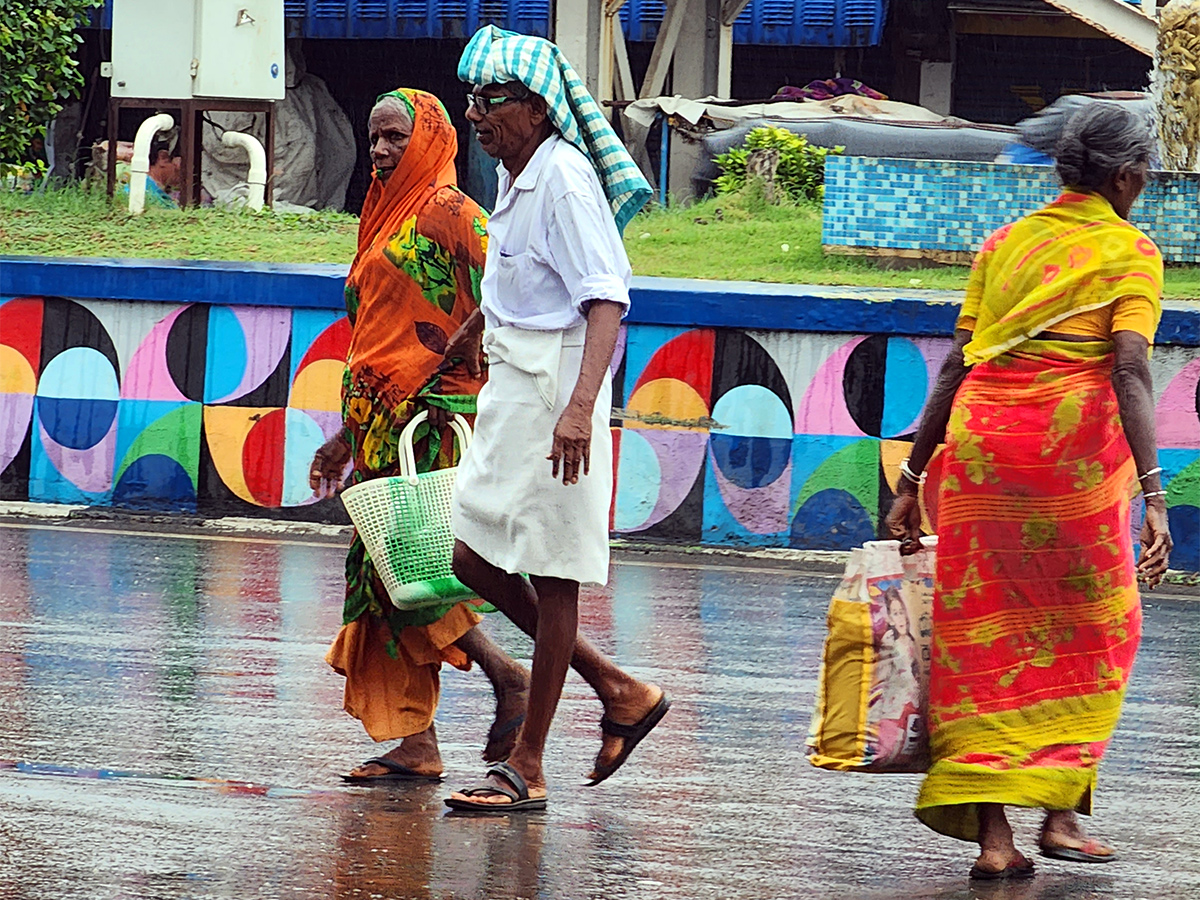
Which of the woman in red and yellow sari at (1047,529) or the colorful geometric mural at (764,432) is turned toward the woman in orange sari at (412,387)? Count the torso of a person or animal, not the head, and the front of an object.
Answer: the colorful geometric mural

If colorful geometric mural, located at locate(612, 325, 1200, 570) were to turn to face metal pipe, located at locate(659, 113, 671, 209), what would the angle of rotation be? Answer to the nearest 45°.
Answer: approximately 180°

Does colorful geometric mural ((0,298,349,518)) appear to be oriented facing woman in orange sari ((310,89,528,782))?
yes

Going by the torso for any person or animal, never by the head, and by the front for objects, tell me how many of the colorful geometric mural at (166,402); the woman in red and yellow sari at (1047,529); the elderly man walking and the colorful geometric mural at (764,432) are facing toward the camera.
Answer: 2

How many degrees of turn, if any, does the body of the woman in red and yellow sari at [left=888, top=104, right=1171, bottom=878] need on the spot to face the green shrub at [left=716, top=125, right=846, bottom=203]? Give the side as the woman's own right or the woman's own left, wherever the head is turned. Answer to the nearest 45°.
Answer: approximately 45° to the woman's own left

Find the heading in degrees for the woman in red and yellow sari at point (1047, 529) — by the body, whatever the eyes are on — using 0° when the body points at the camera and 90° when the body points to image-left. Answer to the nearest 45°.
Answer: approximately 225°

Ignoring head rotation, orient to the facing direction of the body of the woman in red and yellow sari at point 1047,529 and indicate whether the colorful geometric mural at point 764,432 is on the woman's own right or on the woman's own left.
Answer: on the woman's own left
